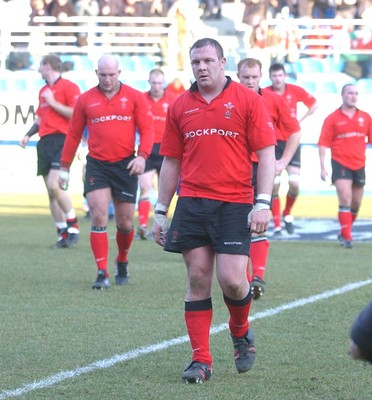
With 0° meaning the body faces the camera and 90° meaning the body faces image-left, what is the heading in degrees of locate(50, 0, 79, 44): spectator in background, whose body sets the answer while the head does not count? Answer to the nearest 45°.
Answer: approximately 0°

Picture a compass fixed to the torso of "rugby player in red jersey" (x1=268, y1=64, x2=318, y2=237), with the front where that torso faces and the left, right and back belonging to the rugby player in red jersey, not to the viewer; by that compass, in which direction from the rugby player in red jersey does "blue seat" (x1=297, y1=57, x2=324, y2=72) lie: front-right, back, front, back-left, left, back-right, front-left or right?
back

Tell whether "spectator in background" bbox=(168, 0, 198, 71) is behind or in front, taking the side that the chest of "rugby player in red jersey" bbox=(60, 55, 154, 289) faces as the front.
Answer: behind

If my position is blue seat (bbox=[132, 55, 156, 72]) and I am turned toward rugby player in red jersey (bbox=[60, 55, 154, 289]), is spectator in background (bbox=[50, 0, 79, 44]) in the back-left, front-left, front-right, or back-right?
back-right

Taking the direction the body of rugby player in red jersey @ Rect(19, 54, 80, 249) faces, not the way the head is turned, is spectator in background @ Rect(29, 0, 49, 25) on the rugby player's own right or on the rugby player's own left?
on the rugby player's own right

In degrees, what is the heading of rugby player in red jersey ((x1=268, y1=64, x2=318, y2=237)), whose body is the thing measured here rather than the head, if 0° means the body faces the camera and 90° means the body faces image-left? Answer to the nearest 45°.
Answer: approximately 0°

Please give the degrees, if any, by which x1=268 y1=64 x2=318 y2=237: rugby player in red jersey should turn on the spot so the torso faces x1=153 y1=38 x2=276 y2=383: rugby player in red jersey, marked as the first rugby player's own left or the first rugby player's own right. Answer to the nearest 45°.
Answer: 0° — they already face them
